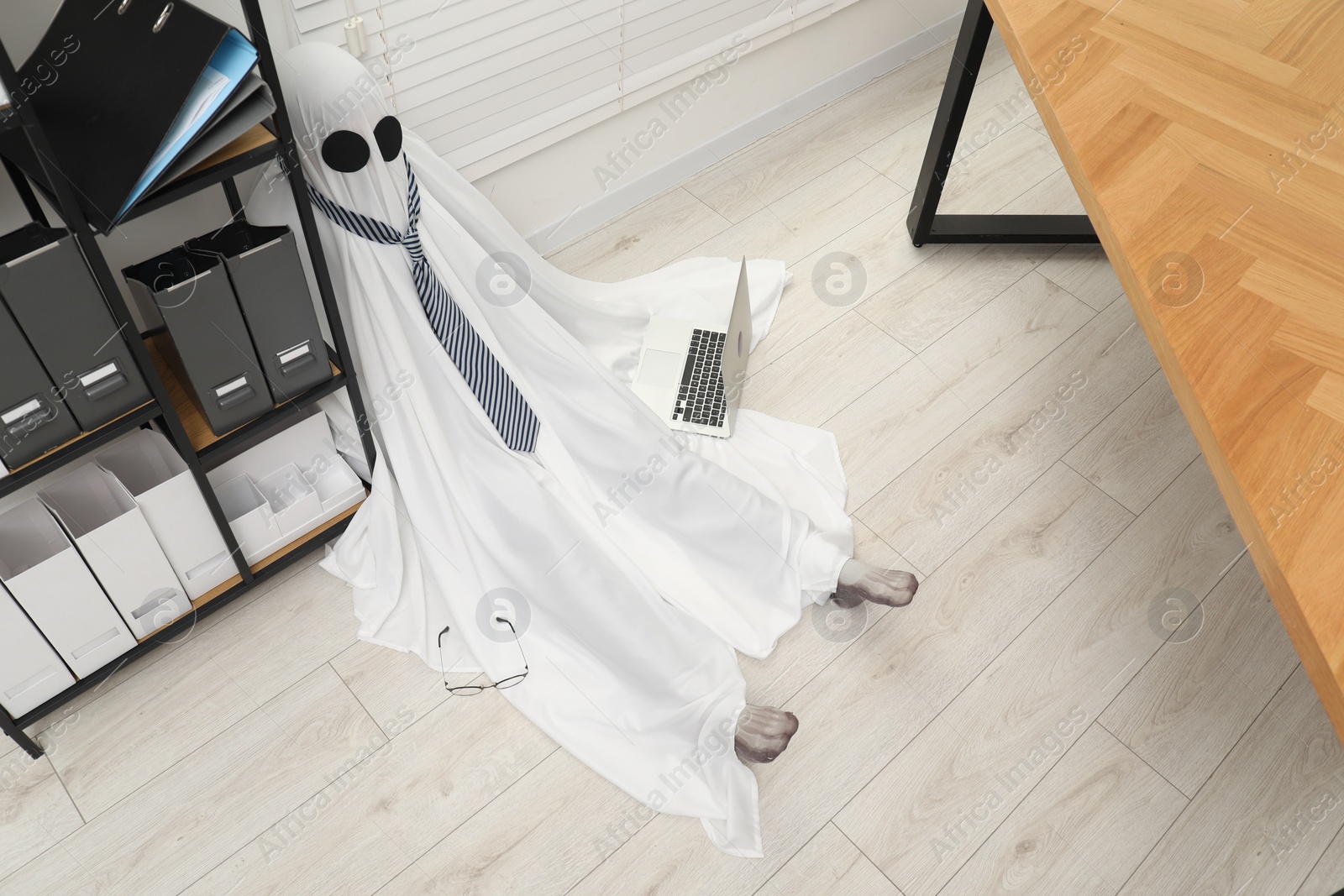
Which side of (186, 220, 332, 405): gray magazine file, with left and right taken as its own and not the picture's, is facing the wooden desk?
front

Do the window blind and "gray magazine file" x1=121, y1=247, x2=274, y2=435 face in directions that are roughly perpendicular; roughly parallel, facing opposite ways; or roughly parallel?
roughly parallel

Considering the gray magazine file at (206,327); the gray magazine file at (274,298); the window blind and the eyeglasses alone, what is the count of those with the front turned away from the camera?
0

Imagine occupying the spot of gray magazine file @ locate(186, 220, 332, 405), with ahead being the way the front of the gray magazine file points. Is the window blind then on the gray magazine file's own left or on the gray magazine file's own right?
on the gray magazine file's own left

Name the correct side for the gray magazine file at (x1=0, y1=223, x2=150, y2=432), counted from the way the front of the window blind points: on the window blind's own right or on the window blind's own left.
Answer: on the window blind's own right

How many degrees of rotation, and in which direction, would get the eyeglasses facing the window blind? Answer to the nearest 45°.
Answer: approximately 135° to its left

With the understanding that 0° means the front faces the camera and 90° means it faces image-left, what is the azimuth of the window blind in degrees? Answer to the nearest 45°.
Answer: approximately 315°

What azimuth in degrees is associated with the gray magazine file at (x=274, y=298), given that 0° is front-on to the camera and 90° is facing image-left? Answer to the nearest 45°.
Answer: approximately 315°

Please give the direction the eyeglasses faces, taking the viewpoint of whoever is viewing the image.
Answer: facing the viewer
